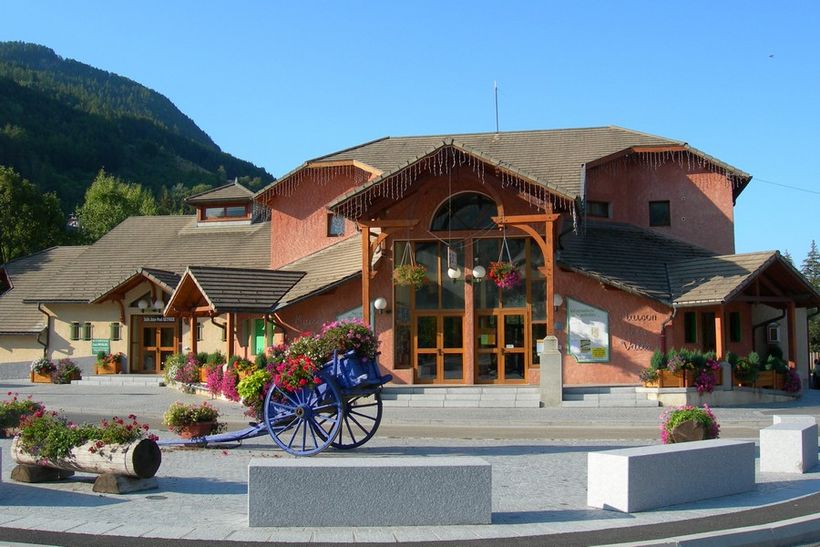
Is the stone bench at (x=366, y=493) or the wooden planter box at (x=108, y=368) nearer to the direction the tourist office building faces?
the stone bench

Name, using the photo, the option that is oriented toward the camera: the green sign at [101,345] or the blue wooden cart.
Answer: the green sign

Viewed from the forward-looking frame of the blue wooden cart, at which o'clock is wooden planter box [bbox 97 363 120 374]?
The wooden planter box is roughly at 1 o'clock from the blue wooden cart.

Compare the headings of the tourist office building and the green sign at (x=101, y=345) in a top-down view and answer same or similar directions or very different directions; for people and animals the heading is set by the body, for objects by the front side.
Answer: same or similar directions

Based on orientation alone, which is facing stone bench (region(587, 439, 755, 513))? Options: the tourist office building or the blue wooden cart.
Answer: the tourist office building

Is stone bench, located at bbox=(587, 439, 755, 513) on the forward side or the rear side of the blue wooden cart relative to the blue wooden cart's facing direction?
on the rear side

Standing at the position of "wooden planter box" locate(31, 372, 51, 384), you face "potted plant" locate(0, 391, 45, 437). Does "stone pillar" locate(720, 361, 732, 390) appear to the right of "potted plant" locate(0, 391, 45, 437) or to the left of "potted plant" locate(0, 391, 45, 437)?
left

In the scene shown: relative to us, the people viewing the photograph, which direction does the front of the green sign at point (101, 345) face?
facing the viewer

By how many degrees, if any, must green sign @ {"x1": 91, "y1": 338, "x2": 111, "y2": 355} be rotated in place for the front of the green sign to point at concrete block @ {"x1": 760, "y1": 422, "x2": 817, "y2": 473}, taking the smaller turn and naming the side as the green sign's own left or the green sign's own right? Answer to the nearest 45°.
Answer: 0° — it already faces it

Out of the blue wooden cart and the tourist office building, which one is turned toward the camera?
the tourist office building

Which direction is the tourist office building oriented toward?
toward the camera

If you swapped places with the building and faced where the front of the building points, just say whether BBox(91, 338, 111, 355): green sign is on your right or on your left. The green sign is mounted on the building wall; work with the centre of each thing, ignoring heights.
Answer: on your right

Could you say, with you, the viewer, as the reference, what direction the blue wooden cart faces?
facing away from the viewer and to the left of the viewer

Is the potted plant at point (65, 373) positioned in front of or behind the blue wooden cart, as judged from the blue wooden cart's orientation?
in front

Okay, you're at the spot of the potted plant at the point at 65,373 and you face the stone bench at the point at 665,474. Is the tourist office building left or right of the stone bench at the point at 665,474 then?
left

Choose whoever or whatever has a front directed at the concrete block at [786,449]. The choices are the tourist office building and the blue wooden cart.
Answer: the tourist office building

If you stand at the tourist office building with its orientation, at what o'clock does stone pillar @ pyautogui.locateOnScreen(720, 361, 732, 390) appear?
The stone pillar is roughly at 10 o'clock from the tourist office building.
